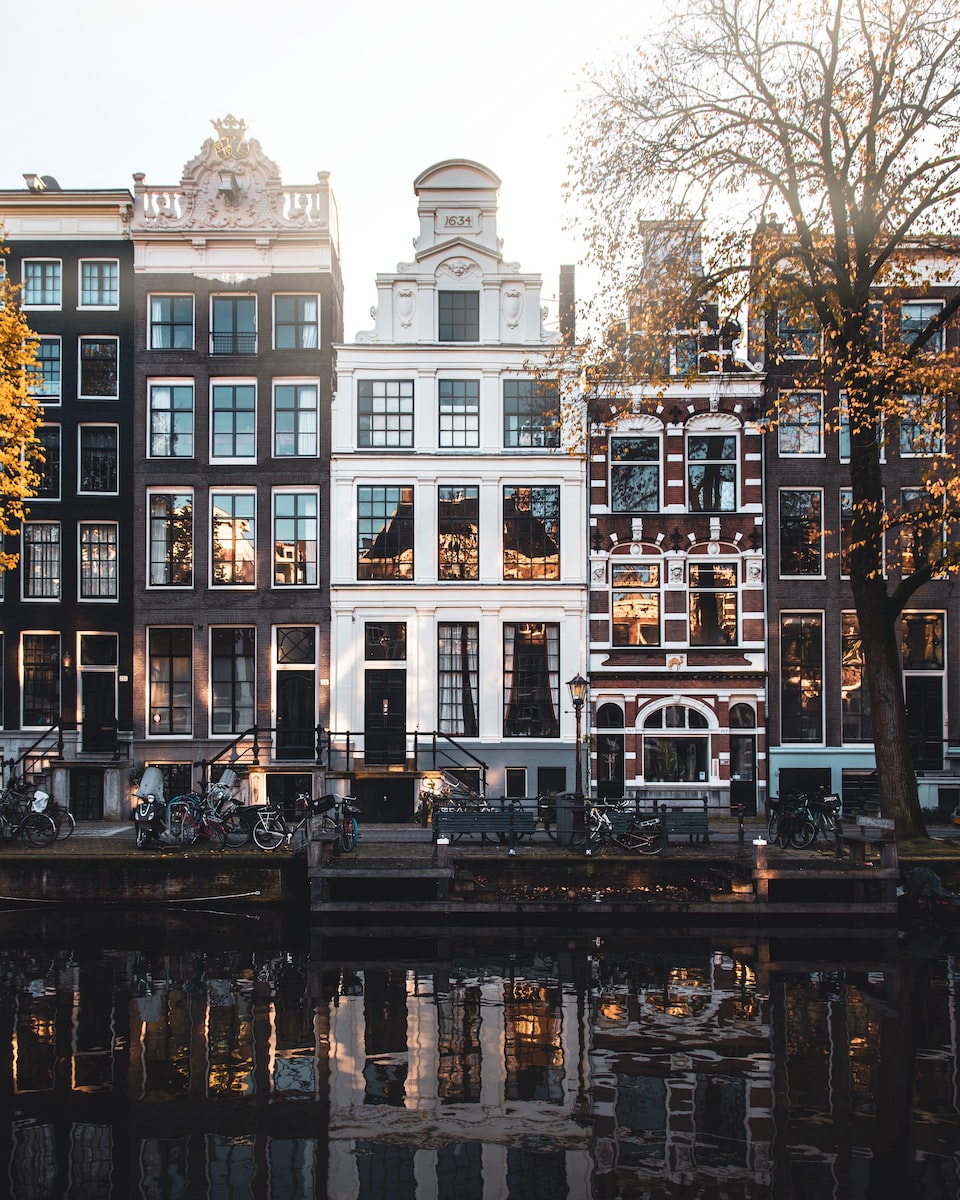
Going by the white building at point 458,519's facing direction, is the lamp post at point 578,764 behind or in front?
in front

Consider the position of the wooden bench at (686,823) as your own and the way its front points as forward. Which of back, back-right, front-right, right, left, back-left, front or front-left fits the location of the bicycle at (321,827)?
right

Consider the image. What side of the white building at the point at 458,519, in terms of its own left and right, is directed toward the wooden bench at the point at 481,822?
front

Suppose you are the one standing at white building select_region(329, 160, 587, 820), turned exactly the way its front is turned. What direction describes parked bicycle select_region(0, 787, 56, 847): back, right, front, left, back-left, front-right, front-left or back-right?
front-right

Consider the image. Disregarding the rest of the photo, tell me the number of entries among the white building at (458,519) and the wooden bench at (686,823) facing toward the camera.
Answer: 2

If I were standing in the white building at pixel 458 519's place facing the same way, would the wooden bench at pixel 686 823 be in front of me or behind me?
in front

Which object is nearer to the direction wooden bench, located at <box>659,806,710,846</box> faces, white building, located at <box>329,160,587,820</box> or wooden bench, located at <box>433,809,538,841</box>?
the wooden bench

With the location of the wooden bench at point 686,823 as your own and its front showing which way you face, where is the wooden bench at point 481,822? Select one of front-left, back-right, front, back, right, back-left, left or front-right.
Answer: right

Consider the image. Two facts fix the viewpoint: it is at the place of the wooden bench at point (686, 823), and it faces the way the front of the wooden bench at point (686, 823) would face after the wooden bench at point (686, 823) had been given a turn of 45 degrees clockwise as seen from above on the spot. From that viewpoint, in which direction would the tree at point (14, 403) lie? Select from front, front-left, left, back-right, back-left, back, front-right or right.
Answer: front-right

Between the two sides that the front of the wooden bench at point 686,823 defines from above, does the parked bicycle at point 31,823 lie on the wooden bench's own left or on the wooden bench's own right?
on the wooden bench's own right
